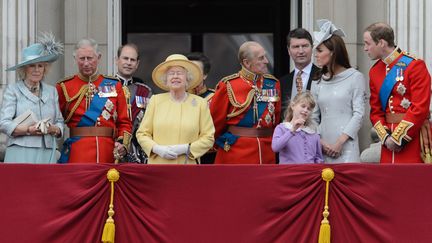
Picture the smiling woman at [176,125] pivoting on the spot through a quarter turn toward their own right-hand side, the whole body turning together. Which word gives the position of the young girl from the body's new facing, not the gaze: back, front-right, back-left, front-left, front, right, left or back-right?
back

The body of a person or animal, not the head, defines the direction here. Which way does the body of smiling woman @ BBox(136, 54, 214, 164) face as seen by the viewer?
toward the camera

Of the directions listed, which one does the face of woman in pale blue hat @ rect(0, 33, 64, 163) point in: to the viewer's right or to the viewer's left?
to the viewer's right
